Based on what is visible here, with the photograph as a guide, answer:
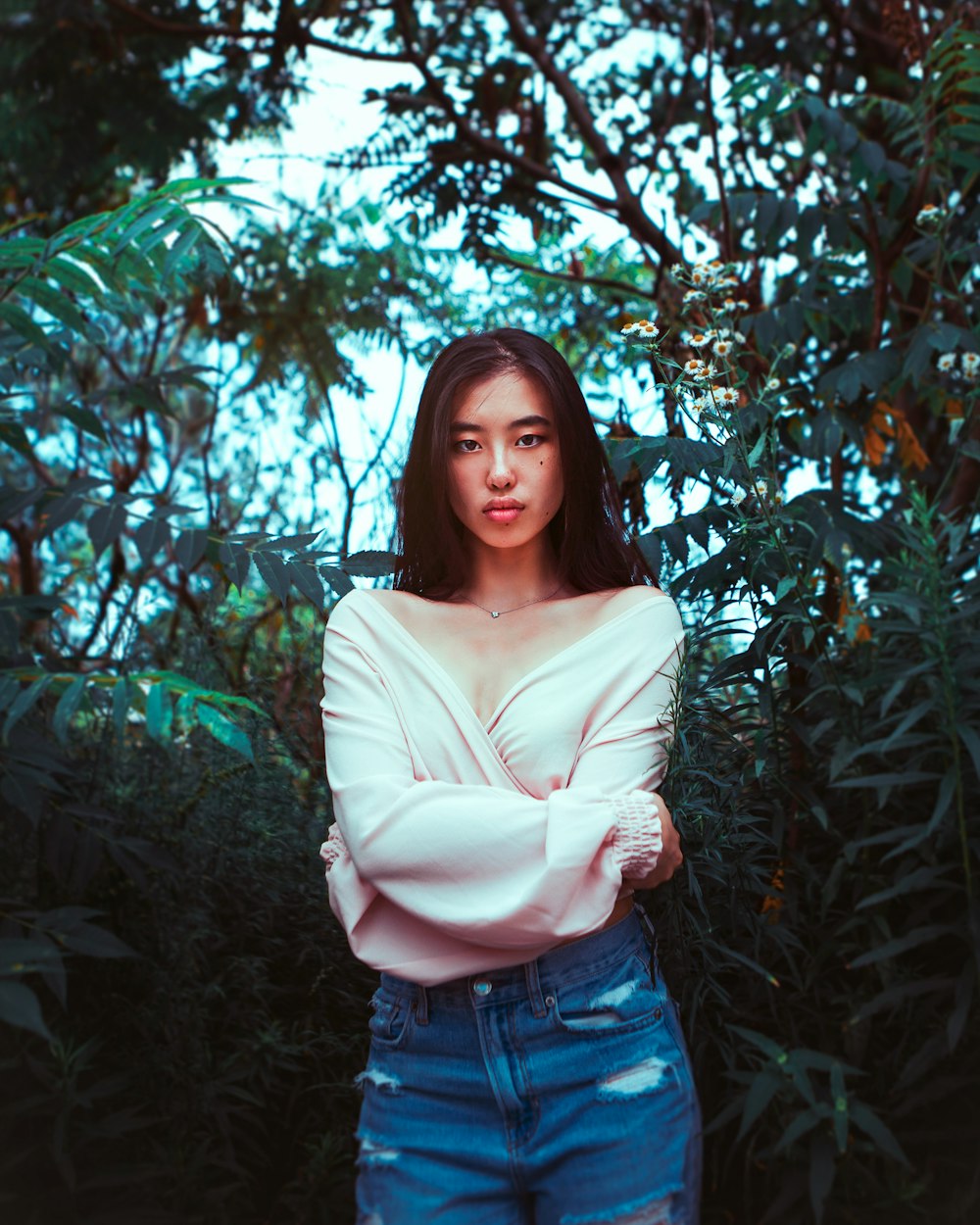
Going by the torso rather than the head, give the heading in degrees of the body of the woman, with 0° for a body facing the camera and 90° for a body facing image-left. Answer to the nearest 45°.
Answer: approximately 0°
